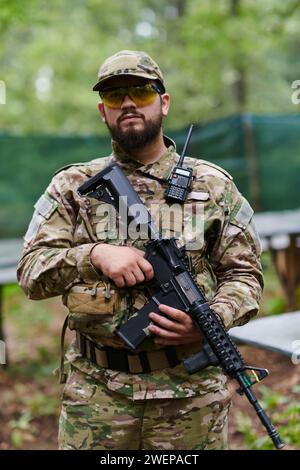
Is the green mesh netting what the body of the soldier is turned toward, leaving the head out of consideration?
no

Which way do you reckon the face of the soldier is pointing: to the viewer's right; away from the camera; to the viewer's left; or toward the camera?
toward the camera

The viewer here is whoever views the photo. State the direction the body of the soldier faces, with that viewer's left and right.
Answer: facing the viewer
